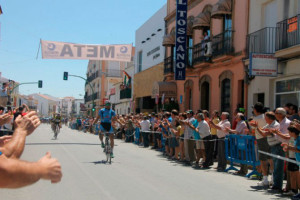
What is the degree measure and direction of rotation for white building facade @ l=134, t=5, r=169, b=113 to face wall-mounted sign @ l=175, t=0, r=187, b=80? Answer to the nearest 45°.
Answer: approximately 45° to its left

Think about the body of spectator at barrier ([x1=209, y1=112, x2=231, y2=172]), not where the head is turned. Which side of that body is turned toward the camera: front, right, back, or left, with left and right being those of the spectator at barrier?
left

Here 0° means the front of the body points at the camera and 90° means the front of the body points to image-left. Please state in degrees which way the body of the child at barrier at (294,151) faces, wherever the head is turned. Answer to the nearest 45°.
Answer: approximately 90°

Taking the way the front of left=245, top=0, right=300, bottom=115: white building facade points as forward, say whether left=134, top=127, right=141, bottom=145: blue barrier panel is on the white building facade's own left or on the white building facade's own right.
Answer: on the white building facade's own right

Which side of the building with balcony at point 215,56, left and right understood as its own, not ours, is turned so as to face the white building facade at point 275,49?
left
